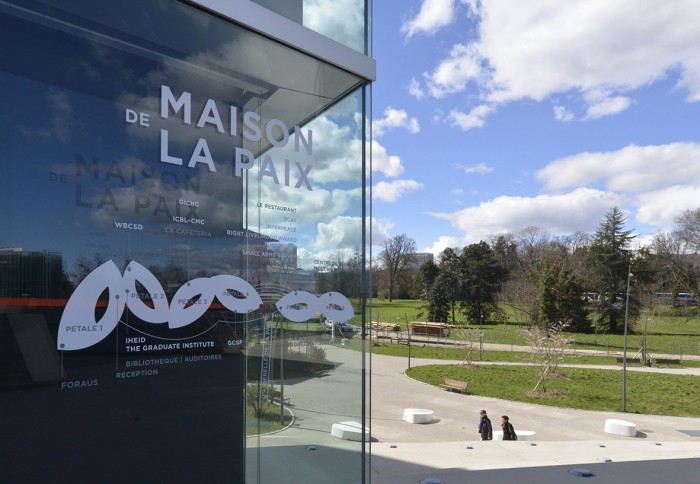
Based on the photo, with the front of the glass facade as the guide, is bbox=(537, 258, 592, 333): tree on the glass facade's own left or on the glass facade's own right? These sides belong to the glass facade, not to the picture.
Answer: on the glass facade's own left

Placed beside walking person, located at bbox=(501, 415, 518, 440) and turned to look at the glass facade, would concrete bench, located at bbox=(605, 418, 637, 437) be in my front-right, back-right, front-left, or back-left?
back-left

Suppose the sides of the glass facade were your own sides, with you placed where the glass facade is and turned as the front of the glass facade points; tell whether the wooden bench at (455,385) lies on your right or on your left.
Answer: on your left

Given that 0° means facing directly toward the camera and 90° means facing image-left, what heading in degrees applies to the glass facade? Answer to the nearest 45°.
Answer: approximately 315°

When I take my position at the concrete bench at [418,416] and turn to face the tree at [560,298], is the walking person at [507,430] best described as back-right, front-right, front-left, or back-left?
back-right

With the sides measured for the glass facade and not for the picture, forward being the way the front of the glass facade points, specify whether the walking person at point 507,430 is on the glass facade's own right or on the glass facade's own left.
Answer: on the glass facade's own left
